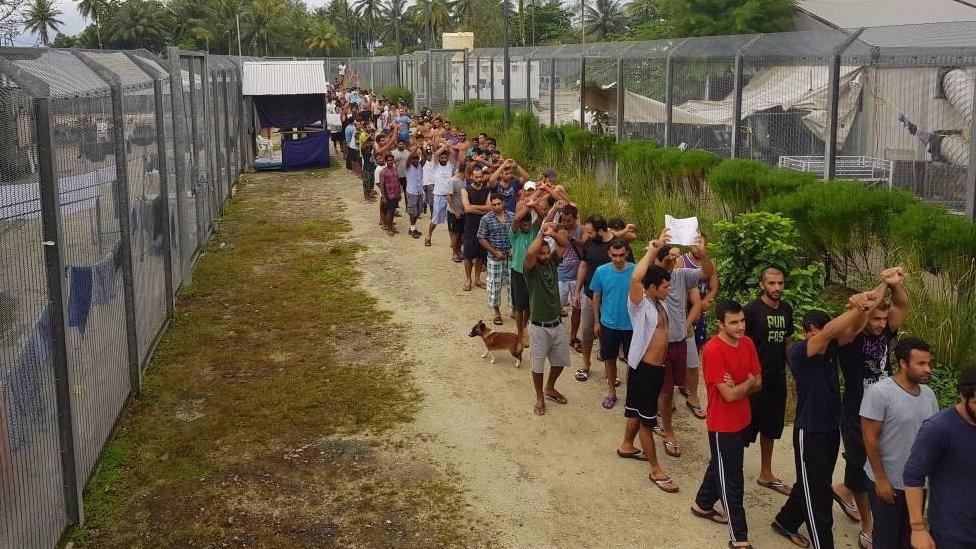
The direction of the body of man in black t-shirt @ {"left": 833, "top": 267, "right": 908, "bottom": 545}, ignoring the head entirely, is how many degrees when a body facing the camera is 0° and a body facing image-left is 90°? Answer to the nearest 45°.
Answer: approximately 315°

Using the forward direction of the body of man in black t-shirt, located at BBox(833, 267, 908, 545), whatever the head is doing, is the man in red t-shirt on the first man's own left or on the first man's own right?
on the first man's own right

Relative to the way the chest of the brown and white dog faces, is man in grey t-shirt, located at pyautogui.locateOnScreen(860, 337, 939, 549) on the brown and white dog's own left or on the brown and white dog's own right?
on the brown and white dog's own left

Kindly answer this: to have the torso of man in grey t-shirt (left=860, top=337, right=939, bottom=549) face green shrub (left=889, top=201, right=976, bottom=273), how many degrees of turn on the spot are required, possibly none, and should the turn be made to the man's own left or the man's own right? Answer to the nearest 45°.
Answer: approximately 135° to the man's own left

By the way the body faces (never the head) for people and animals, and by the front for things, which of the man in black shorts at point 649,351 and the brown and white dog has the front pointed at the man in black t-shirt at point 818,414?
the man in black shorts

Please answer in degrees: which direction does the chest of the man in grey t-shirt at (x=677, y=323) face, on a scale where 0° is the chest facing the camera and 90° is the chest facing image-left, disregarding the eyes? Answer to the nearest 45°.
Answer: approximately 315°

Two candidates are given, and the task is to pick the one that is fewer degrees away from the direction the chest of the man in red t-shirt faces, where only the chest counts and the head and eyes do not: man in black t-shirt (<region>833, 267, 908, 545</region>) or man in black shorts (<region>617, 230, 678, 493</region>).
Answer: the man in black t-shirt
